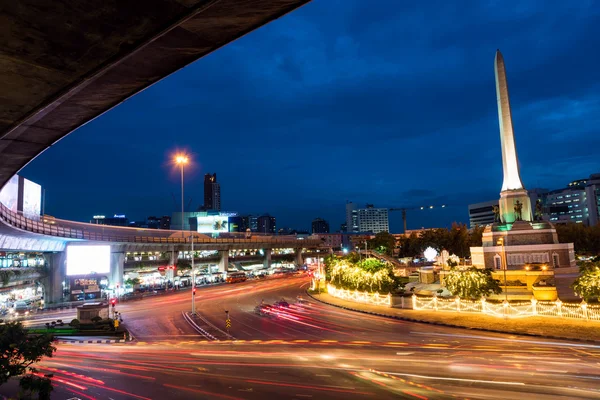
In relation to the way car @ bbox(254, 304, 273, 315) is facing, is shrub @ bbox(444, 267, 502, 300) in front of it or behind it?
behind

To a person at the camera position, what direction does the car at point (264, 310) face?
facing away from the viewer and to the left of the viewer

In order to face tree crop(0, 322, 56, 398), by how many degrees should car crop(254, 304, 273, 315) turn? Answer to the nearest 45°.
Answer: approximately 135° to its left

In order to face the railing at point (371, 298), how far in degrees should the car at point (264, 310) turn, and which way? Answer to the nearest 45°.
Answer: approximately 135° to its right

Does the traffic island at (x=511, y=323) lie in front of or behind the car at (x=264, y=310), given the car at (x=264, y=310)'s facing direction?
behind

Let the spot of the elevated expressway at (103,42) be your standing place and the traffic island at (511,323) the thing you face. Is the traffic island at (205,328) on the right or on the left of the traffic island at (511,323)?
left

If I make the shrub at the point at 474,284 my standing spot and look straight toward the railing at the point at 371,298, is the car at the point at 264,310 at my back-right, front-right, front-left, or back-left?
front-left

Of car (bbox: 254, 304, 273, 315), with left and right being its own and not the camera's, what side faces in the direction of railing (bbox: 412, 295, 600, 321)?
back
